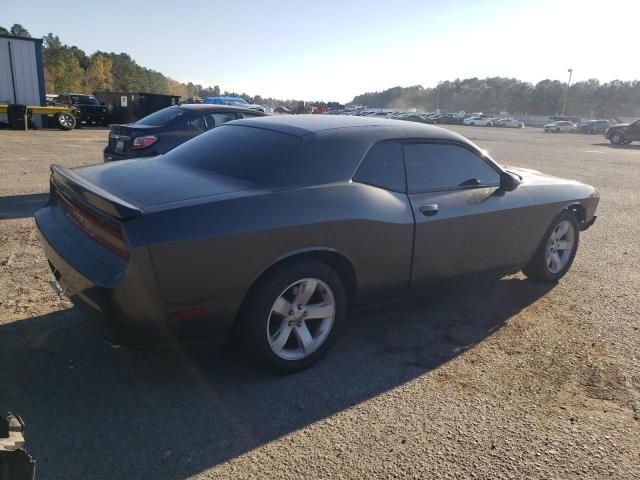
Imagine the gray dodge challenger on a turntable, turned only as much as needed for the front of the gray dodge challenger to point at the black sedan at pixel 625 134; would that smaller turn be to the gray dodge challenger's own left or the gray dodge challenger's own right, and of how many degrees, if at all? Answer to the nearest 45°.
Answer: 0° — it already faces it

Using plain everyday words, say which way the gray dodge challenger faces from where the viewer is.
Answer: facing away from the viewer and to the right of the viewer

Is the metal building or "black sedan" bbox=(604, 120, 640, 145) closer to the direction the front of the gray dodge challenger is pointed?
the black sedan

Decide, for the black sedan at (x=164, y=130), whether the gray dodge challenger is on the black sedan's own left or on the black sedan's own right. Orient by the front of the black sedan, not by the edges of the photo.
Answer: on the black sedan's own right

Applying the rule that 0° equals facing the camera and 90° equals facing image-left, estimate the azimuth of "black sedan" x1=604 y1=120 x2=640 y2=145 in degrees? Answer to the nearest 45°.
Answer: approximately 90°

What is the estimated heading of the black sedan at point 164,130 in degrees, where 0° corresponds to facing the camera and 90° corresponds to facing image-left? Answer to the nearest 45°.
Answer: approximately 225°
